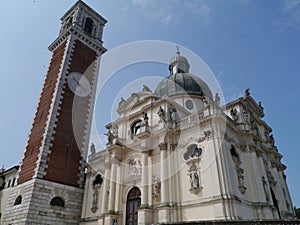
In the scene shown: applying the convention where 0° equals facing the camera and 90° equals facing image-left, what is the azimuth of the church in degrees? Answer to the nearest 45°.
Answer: approximately 45°
